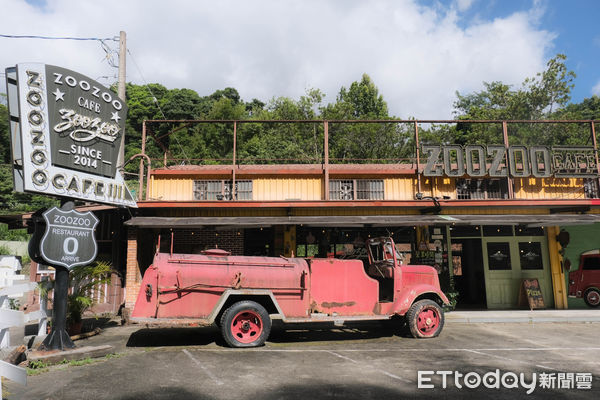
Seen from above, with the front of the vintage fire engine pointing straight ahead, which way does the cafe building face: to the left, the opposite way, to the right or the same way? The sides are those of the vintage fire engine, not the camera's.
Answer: to the right

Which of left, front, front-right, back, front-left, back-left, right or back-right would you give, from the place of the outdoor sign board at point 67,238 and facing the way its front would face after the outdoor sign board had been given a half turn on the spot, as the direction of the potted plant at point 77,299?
front

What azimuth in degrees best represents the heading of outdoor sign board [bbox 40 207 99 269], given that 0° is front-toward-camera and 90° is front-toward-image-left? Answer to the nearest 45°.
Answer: approximately 0°

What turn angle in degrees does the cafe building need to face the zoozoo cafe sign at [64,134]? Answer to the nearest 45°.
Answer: approximately 45° to its right

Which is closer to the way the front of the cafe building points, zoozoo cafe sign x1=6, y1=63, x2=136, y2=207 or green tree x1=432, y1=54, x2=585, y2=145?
the zoozoo cafe sign

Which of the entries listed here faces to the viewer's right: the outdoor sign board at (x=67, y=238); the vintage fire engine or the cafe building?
the vintage fire engine

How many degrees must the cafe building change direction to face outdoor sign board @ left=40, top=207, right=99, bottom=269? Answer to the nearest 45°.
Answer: approximately 45° to its right

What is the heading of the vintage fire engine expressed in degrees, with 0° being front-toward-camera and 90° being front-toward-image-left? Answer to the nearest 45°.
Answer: approximately 270°

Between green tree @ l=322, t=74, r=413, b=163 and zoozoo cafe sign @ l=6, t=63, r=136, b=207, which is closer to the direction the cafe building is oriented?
the zoozoo cafe sign
